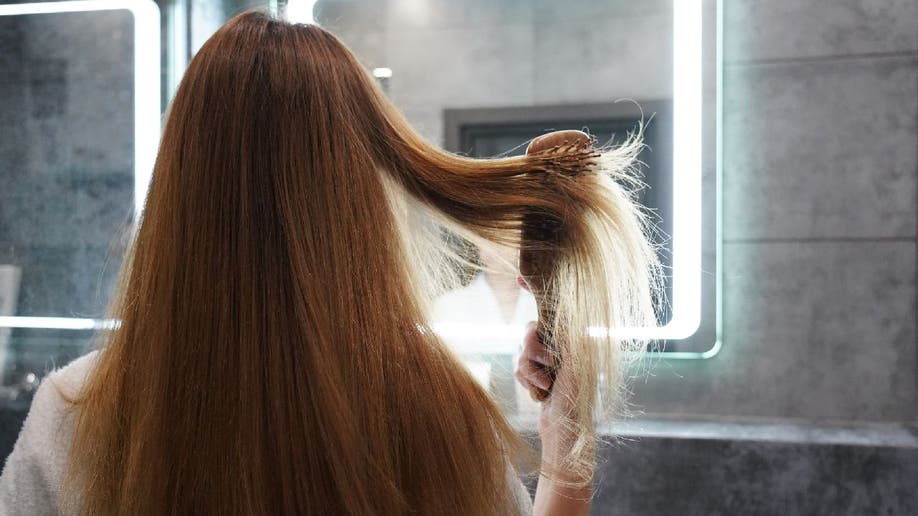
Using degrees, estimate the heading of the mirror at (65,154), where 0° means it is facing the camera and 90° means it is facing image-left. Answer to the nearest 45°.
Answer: approximately 0°

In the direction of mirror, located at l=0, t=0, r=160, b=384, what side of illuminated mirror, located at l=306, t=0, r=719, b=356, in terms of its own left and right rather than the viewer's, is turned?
right

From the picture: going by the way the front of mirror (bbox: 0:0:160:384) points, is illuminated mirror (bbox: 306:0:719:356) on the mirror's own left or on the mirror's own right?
on the mirror's own left

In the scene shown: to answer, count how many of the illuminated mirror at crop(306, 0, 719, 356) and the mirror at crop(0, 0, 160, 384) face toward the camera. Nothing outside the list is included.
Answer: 2
